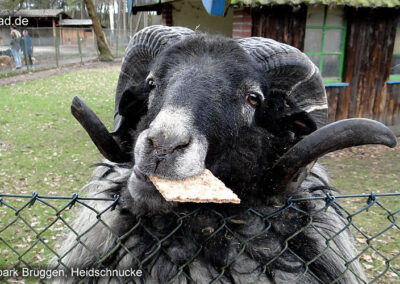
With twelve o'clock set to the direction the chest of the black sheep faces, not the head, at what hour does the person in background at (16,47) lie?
The person in background is roughly at 5 o'clock from the black sheep.

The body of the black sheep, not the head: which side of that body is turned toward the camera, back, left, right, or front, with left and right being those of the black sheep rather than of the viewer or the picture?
front

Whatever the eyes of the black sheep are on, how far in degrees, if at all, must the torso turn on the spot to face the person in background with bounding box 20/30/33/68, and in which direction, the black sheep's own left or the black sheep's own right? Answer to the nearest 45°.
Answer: approximately 135° to the black sheep's own right

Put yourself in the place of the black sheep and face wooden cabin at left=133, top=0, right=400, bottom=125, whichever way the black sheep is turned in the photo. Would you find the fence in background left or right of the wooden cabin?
left

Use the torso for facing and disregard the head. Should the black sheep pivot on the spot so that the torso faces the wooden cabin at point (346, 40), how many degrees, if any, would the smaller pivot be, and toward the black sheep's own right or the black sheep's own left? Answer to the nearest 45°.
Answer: approximately 180°

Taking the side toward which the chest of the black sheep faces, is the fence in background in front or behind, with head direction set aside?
behind

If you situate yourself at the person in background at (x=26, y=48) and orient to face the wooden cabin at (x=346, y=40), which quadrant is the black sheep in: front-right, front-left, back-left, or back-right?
front-right

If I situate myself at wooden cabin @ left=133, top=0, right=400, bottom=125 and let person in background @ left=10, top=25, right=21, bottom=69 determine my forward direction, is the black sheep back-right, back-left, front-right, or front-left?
back-left
